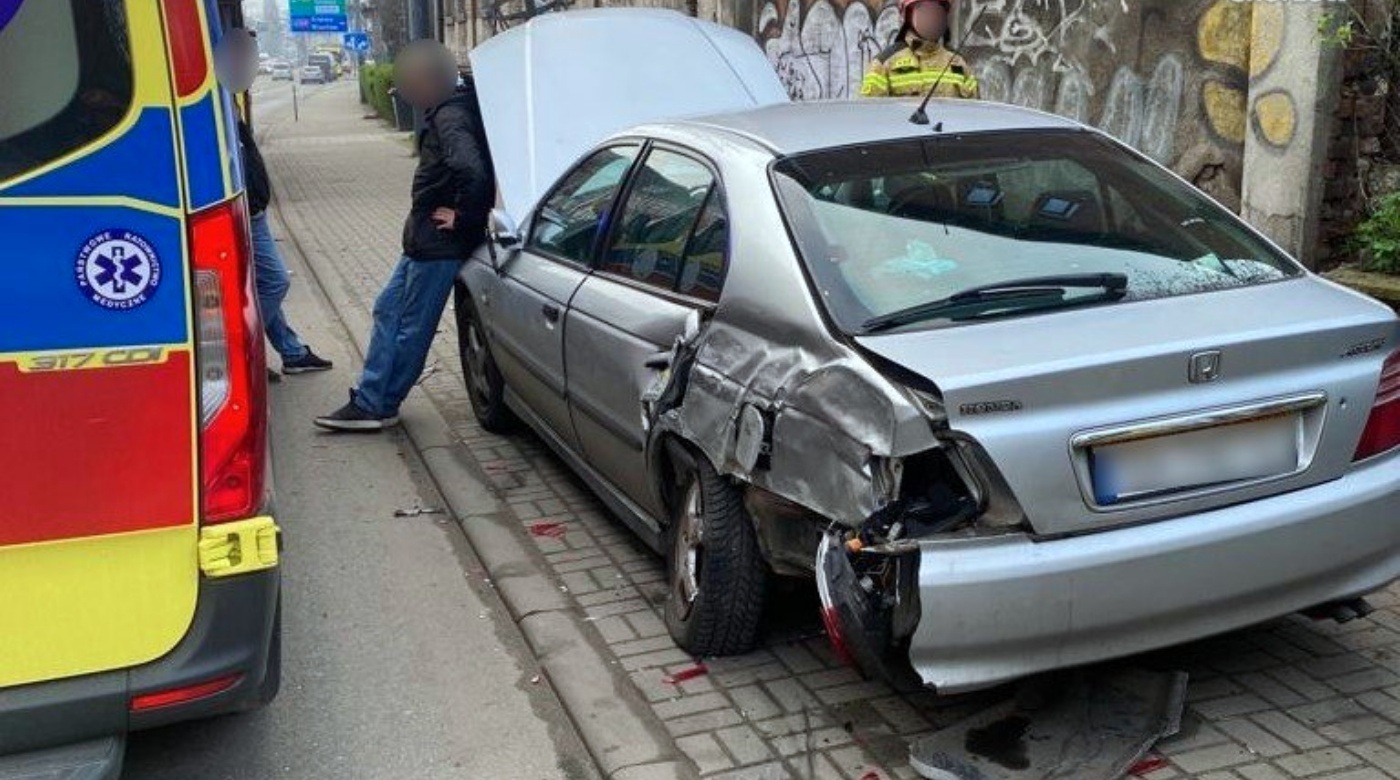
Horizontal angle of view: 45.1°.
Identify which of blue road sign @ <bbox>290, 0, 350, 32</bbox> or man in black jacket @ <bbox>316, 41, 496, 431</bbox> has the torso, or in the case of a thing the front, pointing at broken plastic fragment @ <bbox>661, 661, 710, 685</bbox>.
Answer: the blue road sign

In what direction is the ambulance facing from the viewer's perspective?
away from the camera

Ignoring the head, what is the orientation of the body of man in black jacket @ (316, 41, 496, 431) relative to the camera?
to the viewer's left

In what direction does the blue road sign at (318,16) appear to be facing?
toward the camera

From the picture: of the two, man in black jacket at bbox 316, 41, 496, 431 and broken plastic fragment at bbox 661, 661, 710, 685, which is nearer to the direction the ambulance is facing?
the man in black jacket

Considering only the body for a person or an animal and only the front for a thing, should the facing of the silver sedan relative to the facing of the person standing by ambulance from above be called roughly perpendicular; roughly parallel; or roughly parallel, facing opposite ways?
roughly perpendicular

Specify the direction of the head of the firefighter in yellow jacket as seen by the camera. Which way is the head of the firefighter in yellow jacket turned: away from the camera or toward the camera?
toward the camera

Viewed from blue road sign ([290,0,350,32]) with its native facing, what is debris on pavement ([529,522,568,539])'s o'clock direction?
The debris on pavement is roughly at 12 o'clock from the blue road sign.

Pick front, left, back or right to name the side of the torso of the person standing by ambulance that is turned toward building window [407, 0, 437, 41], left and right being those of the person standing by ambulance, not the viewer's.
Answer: left

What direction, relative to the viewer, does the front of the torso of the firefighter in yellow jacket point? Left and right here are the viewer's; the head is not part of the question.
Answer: facing the viewer

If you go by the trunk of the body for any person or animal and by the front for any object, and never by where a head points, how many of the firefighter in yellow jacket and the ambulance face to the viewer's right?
0

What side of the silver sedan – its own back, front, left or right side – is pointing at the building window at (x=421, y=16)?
front

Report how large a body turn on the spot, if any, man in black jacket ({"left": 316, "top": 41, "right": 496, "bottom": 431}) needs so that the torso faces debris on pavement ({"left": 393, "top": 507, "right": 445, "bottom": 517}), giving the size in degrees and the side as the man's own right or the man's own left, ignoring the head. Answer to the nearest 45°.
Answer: approximately 90° to the man's own left

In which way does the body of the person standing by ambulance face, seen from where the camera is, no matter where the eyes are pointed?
to the viewer's right

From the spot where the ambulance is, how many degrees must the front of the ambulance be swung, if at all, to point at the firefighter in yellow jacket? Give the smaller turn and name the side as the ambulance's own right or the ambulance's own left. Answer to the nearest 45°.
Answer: approximately 45° to the ambulance's own right
